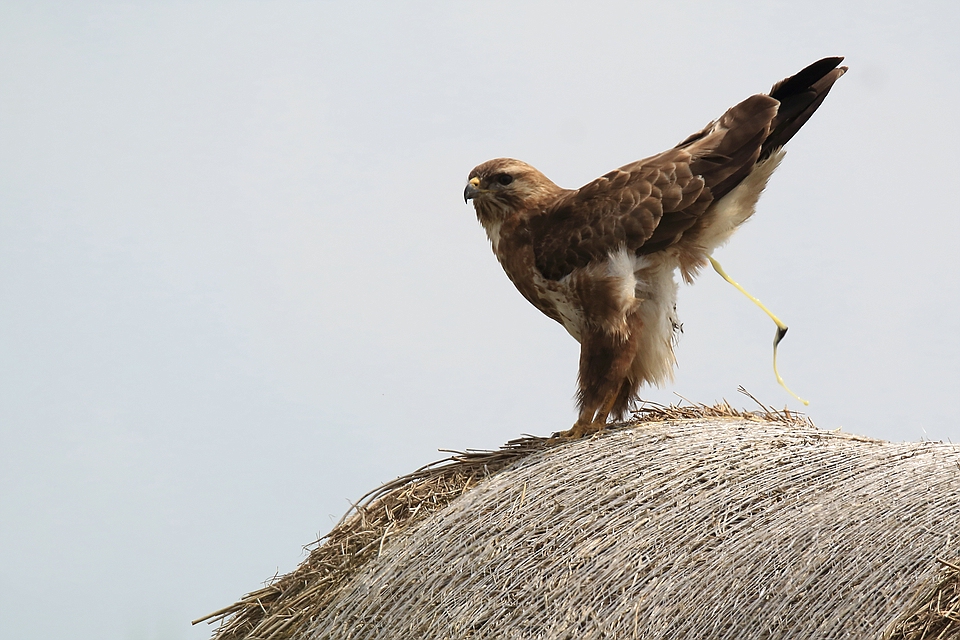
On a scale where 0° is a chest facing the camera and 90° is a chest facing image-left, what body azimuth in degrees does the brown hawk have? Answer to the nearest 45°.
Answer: approximately 90°
